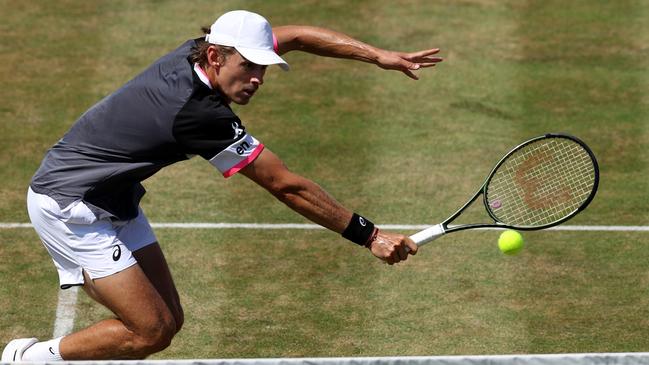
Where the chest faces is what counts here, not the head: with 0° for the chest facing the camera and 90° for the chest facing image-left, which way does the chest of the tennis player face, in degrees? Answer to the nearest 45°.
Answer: approximately 270°

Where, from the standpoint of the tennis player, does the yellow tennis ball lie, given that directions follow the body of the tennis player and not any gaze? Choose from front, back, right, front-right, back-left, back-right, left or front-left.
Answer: front

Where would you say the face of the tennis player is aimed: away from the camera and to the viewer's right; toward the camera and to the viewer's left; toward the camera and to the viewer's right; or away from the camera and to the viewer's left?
toward the camera and to the viewer's right
